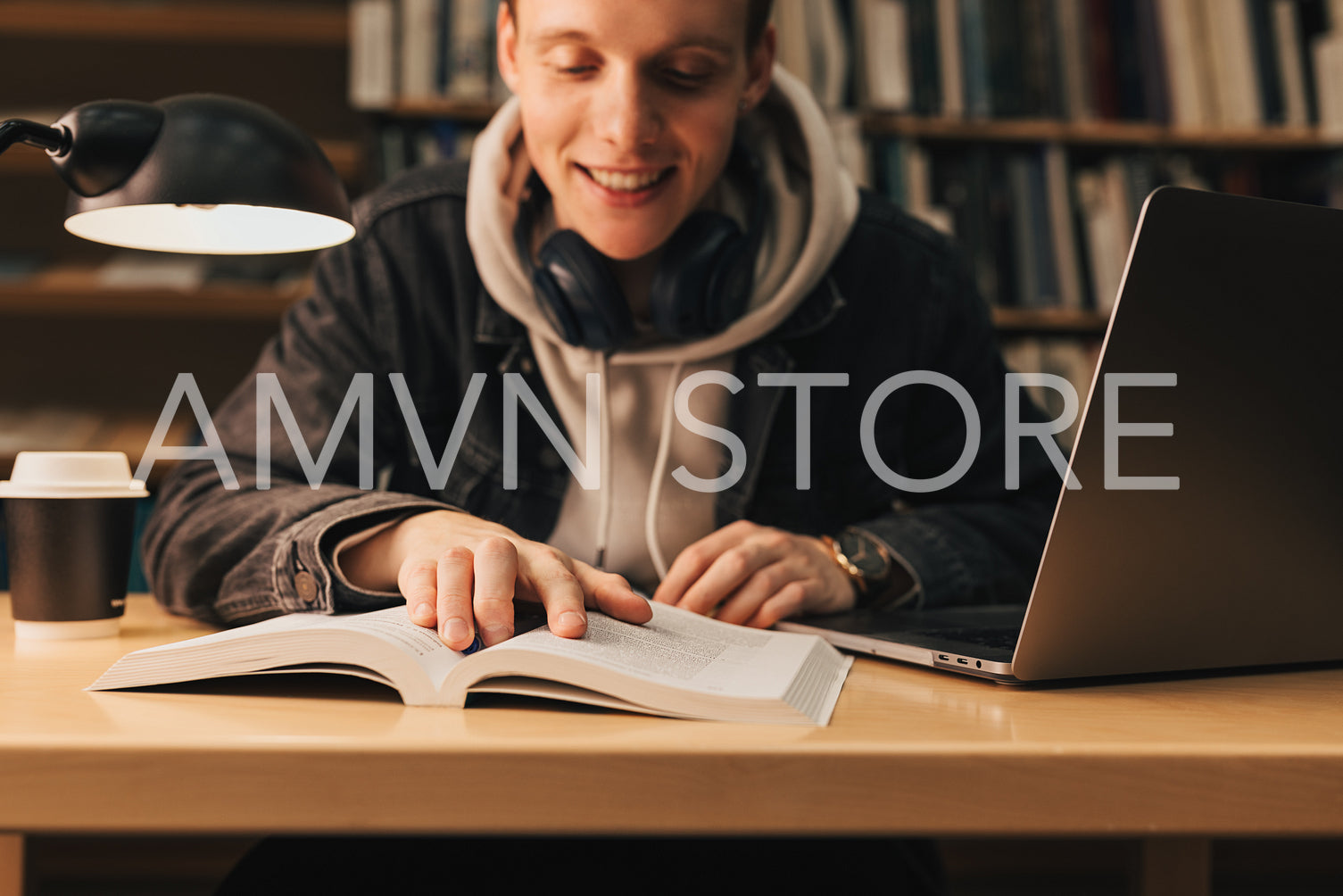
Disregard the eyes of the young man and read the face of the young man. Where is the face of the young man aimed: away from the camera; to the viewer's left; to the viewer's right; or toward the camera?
toward the camera

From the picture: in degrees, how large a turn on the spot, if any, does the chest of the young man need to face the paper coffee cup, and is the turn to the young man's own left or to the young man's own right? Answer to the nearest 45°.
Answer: approximately 45° to the young man's own right

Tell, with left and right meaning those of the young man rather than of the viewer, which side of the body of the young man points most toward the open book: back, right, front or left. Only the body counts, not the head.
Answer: front

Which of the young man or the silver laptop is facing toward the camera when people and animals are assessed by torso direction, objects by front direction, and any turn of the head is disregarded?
the young man

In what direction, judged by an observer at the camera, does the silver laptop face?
facing away from the viewer and to the left of the viewer

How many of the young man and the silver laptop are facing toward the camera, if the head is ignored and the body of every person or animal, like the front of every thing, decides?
1

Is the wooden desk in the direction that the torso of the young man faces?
yes

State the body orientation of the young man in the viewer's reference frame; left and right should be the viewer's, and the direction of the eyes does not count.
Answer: facing the viewer

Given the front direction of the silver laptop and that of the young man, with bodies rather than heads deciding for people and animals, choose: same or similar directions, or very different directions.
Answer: very different directions

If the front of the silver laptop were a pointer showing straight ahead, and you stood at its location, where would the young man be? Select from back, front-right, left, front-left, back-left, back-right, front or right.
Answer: front
